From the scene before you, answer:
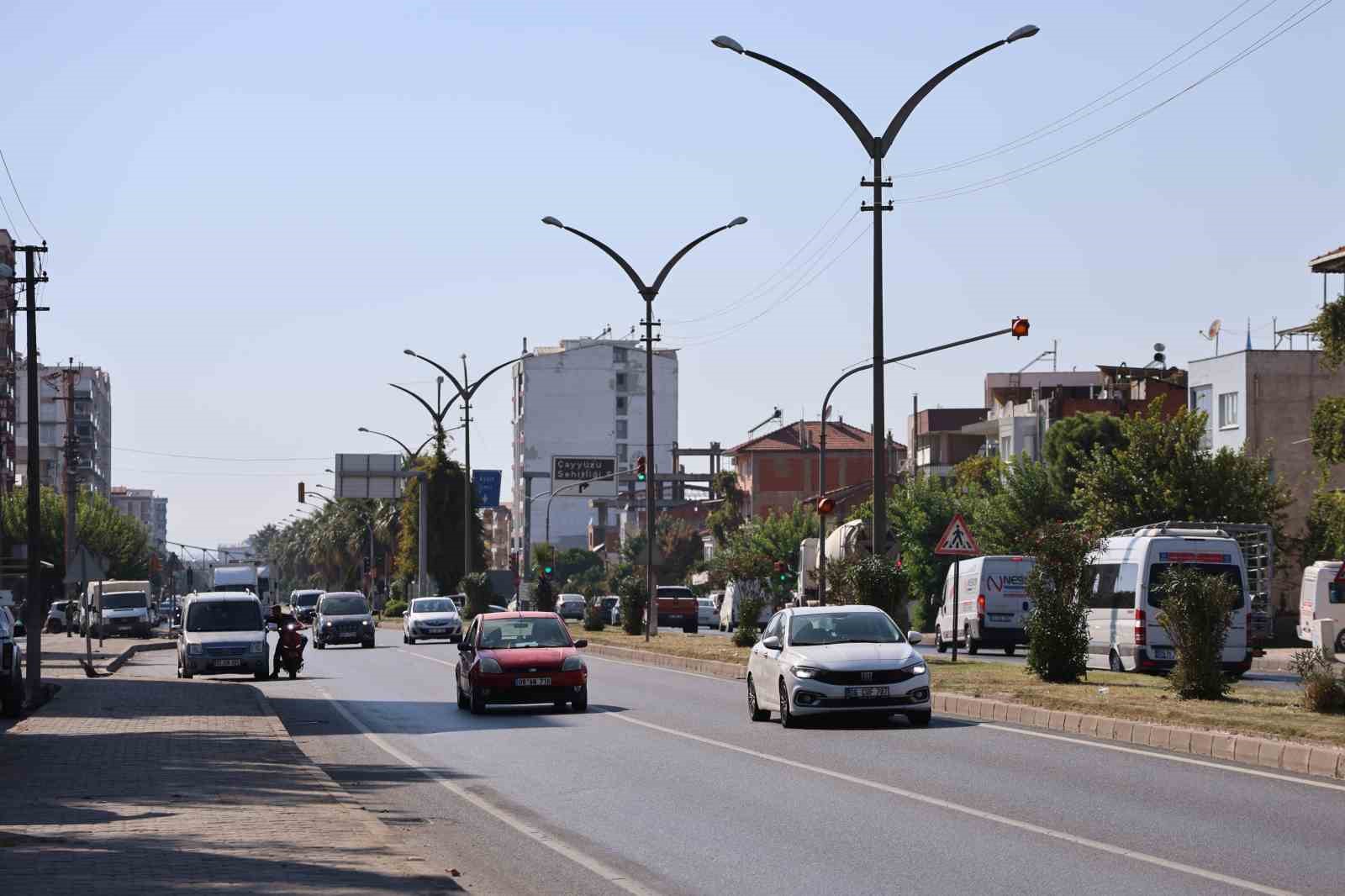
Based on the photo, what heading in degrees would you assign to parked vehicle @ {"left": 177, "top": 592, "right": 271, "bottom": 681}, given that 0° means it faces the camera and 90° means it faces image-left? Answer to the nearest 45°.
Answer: approximately 0°

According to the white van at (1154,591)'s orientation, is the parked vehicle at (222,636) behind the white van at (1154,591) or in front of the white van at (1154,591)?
in front

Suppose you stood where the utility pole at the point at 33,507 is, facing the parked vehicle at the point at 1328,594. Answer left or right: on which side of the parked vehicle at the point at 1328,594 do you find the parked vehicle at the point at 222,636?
left

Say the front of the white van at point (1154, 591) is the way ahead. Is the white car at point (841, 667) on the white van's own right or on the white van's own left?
on the white van's own left

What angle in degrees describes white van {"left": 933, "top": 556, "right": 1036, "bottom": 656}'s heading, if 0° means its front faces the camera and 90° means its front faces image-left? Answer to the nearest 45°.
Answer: approximately 135°

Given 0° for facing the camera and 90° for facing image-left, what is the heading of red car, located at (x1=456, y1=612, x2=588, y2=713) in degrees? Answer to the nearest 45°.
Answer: approximately 0°

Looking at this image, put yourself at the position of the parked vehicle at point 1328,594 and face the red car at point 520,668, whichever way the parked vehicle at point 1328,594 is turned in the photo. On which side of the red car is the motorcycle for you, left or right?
right

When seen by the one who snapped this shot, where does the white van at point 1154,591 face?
facing away from the viewer and to the left of the viewer

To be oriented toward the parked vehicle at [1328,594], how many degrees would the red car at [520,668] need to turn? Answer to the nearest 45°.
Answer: approximately 135° to its left

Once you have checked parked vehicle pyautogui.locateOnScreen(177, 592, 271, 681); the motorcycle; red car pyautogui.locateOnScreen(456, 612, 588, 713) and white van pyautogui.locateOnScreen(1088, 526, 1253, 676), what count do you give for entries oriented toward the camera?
3
